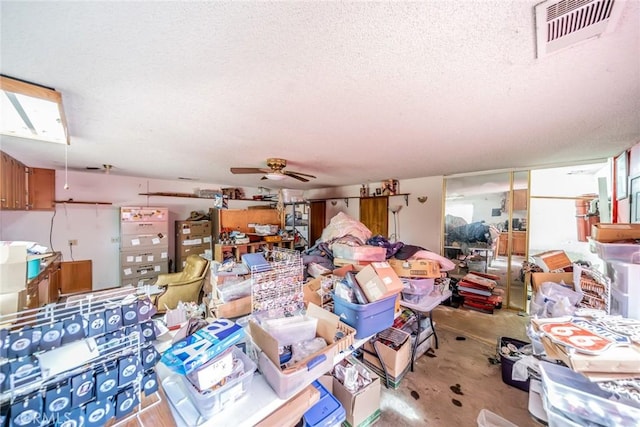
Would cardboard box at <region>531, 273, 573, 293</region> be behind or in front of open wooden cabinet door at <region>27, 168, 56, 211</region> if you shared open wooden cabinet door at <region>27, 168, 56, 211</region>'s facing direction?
in front

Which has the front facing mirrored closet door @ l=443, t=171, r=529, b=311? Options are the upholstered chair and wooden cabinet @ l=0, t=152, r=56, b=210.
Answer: the wooden cabinet

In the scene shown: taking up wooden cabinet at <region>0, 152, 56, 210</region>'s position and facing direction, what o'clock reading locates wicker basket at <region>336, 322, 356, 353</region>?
The wicker basket is roughly at 1 o'clock from the wooden cabinet.

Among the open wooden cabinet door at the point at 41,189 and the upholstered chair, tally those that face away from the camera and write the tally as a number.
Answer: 0

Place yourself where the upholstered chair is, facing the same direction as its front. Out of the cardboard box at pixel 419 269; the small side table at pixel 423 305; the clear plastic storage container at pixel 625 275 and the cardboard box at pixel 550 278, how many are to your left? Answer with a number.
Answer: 4

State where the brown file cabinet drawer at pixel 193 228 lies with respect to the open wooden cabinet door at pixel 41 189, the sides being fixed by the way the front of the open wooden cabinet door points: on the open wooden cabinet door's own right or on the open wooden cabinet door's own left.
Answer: on the open wooden cabinet door's own left

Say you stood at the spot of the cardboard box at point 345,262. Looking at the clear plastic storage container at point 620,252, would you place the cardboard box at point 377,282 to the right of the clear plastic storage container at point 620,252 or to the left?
right

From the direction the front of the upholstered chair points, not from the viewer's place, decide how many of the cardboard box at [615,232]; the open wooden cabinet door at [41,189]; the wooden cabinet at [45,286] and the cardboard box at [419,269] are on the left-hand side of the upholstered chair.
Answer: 2

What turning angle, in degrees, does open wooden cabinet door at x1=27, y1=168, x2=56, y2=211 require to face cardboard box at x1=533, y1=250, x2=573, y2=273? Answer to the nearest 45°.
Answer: approximately 45° to its left

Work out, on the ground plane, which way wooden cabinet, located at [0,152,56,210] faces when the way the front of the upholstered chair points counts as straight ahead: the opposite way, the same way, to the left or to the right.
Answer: to the left

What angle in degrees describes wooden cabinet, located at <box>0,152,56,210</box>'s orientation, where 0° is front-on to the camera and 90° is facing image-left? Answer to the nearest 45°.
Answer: approximately 315°

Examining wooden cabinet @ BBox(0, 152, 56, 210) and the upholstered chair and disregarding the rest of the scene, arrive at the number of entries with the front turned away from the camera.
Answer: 0

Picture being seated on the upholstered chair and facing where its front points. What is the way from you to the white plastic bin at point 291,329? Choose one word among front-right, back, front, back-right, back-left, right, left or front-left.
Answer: front-left

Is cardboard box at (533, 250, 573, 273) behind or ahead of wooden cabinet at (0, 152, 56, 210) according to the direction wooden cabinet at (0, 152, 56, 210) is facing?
ahead
